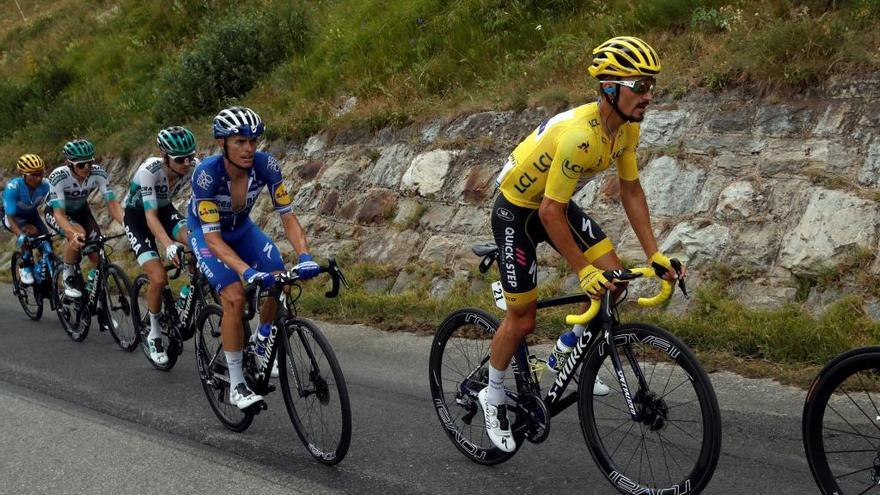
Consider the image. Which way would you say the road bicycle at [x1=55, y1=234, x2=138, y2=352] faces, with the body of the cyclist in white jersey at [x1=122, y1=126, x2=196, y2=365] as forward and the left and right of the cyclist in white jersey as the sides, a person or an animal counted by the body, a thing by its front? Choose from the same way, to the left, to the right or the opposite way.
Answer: the same way

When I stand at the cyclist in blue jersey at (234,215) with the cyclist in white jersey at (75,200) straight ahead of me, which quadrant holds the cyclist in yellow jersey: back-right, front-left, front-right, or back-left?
back-right

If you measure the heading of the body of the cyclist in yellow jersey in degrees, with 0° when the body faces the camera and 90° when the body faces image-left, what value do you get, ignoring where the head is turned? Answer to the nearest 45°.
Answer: approximately 315°

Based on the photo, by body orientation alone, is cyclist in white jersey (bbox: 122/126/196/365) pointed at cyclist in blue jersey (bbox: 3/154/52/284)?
no

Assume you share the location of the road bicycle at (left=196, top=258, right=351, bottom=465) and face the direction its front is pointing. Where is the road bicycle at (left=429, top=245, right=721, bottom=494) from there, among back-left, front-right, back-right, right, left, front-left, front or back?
front

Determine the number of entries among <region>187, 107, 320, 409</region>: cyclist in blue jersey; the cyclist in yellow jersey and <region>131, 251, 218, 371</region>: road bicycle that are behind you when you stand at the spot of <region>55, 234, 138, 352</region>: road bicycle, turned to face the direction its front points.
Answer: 0

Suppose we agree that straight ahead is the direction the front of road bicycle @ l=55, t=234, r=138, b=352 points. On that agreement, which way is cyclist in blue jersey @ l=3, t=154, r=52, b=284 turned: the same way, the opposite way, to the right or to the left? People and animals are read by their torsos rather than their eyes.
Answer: the same way

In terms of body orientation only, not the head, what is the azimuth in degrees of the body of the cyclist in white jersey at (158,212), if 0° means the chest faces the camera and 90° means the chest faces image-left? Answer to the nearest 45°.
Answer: approximately 315°

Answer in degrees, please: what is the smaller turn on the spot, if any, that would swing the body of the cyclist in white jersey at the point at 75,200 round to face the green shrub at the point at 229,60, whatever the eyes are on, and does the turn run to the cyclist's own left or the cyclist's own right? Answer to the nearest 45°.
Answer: approximately 90° to the cyclist's own left

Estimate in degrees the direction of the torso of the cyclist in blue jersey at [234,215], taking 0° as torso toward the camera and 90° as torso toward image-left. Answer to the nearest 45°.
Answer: approximately 315°

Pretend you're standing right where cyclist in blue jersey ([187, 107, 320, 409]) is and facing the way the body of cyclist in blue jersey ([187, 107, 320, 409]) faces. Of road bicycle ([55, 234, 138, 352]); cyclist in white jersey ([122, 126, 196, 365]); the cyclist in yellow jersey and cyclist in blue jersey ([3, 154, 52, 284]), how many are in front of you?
1

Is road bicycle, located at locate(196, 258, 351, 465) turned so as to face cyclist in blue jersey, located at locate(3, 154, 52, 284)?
no

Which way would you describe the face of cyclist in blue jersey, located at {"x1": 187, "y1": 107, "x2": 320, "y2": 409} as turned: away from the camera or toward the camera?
toward the camera

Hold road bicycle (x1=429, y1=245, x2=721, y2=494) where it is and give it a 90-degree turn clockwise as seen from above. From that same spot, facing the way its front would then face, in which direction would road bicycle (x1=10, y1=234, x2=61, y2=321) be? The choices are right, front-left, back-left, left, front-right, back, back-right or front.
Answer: right

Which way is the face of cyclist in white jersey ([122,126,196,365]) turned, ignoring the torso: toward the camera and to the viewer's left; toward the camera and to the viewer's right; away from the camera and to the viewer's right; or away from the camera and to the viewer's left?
toward the camera and to the viewer's right

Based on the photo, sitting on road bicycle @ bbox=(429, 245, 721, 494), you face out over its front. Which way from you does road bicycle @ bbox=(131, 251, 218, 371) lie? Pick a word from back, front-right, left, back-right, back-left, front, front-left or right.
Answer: back

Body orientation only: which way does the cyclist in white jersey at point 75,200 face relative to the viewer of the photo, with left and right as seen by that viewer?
facing the viewer and to the right of the viewer

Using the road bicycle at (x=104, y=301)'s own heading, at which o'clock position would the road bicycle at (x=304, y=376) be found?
the road bicycle at (x=304, y=376) is roughly at 1 o'clock from the road bicycle at (x=104, y=301).

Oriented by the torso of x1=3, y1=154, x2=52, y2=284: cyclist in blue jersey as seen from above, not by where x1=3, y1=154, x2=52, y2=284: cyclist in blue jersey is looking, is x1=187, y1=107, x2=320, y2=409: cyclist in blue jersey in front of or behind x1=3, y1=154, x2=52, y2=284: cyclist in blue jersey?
in front

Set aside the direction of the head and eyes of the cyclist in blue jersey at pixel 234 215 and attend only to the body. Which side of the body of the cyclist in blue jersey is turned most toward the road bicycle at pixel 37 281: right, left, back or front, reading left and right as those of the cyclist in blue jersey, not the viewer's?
back
